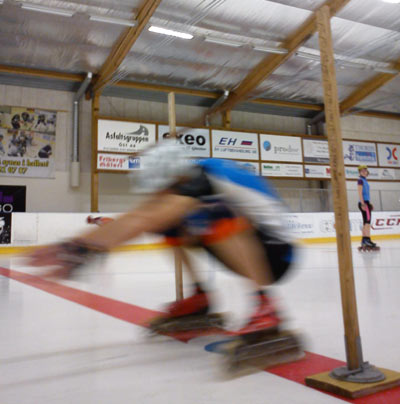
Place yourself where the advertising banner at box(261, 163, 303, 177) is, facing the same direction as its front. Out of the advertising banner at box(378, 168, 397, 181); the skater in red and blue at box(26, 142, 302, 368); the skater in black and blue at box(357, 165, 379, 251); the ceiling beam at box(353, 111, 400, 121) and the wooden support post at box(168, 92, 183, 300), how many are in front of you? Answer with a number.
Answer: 3

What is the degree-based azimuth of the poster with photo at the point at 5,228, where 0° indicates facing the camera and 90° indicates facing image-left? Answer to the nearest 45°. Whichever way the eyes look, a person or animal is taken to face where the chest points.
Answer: approximately 0°

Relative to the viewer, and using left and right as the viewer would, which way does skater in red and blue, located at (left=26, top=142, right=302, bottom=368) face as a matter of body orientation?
facing to the left of the viewer

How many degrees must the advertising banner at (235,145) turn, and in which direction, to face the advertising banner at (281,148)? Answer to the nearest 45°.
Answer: approximately 135° to its left

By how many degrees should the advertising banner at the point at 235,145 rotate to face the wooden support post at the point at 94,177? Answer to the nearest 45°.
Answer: approximately 45° to its right

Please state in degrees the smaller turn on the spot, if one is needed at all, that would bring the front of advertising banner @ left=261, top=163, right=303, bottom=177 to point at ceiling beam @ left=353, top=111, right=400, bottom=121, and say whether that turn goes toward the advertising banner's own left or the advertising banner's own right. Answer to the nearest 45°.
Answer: approximately 135° to the advertising banner's own left

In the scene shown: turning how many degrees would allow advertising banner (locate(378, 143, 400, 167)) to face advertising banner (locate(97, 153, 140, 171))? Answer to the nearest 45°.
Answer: approximately 45° to its right

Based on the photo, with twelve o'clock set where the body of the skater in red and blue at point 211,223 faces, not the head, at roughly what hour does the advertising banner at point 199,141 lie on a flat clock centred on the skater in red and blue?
The advertising banner is roughly at 3 o'clock from the skater in red and blue.

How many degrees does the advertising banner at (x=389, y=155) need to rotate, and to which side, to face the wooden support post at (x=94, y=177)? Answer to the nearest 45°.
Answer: approximately 45° to its right

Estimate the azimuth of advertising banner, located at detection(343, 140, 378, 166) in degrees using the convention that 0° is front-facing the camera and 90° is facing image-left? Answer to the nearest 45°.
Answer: approximately 0°

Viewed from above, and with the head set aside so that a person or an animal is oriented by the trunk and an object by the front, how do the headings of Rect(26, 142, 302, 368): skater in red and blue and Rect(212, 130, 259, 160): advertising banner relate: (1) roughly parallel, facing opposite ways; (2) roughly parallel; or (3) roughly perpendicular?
roughly perpendicular
